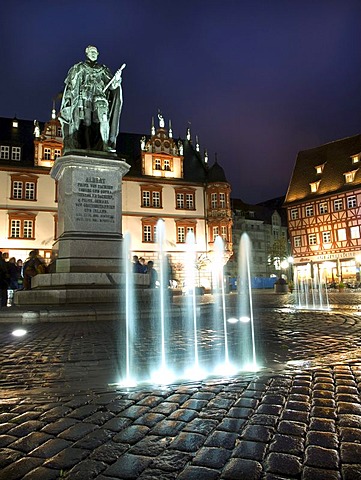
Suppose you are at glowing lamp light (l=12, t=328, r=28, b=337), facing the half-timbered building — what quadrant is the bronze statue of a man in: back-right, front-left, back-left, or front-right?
front-left

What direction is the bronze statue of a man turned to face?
toward the camera

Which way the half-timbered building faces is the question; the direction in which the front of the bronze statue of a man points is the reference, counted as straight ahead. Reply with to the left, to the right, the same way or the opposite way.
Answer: to the right

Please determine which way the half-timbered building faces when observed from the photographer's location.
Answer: facing the viewer and to the left of the viewer

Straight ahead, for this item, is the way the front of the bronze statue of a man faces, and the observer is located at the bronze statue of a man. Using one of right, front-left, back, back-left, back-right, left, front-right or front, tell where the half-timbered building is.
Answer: back-left

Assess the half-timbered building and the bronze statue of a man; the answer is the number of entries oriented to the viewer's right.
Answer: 0
